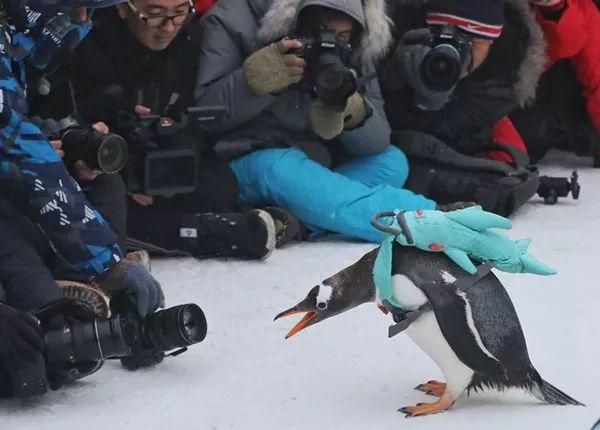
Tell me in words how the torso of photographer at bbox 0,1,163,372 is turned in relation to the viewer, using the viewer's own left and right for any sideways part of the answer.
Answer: facing to the right of the viewer

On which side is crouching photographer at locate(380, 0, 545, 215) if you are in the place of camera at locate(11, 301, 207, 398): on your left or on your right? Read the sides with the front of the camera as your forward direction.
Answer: on your left

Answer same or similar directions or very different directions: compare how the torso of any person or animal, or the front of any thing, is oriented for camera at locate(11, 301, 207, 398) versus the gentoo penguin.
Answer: very different directions

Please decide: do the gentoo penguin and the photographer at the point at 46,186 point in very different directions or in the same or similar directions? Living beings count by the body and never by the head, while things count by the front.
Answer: very different directions

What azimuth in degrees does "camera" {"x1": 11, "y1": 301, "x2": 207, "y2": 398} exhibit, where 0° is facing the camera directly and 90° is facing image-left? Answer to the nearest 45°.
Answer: approximately 315°

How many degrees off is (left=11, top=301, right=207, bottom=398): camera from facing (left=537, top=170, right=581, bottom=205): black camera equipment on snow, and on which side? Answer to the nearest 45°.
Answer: approximately 90° to its left

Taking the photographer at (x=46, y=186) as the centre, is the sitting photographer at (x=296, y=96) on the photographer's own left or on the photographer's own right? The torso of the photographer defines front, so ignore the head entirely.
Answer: on the photographer's own left

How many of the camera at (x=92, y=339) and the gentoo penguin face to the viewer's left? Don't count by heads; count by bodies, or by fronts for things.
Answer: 1

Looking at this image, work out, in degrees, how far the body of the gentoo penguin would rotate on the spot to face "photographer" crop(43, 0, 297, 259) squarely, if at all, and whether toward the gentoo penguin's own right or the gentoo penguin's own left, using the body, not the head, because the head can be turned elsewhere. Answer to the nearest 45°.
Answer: approximately 45° to the gentoo penguin's own right

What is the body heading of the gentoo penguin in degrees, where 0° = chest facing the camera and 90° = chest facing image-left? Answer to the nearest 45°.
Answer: approximately 90°

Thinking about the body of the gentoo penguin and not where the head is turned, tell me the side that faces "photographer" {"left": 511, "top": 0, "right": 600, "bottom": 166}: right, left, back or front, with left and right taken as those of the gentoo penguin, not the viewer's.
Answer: right
